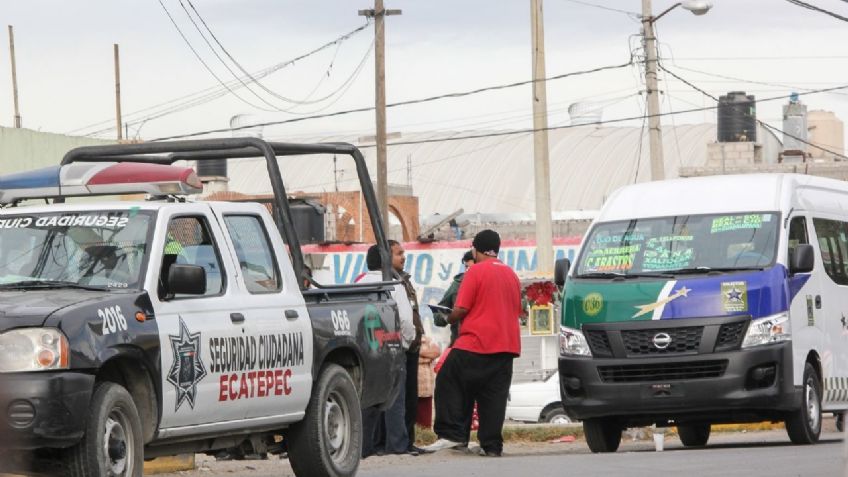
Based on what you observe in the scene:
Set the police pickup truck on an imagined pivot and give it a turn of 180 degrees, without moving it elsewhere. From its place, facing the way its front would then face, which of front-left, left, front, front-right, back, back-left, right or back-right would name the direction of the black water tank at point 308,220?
front-left

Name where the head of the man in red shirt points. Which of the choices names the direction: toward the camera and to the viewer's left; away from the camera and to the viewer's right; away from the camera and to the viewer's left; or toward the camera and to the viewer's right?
away from the camera and to the viewer's left

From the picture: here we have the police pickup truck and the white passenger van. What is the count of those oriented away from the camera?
0

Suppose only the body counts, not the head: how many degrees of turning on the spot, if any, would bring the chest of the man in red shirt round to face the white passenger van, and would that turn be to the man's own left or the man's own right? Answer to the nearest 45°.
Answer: approximately 135° to the man's own right

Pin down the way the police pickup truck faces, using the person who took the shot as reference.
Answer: facing the viewer and to the left of the viewer

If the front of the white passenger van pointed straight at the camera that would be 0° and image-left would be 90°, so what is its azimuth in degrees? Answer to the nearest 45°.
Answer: approximately 45°

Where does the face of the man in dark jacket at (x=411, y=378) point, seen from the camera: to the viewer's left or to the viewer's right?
to the viewer's right

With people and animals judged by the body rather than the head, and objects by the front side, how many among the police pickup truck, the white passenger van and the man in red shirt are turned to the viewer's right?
0

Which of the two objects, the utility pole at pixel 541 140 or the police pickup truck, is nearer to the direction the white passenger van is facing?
the police pickup truck

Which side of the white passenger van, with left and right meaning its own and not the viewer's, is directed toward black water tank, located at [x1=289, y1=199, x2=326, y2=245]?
right

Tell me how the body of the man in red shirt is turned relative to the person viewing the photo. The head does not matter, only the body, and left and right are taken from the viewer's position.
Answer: facing away from the viewer and to the left of the viewer

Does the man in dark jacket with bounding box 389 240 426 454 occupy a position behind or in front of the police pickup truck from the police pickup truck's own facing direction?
behind

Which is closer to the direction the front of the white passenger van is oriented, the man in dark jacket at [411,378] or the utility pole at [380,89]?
the man in dark jacket

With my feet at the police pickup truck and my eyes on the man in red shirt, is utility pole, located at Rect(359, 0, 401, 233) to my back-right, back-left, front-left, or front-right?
front-left

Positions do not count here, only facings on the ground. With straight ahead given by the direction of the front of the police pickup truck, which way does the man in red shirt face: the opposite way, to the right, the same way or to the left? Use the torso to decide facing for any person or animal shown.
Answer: to the right

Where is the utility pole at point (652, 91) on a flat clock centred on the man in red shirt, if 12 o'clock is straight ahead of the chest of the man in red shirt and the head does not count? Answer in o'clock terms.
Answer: The utility pole is roughly at 2 o'clock from the man in red shirt.

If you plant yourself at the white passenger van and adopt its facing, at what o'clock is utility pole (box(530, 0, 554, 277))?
The utility pole is roughly at 4 o'clock from the white passenger van.
